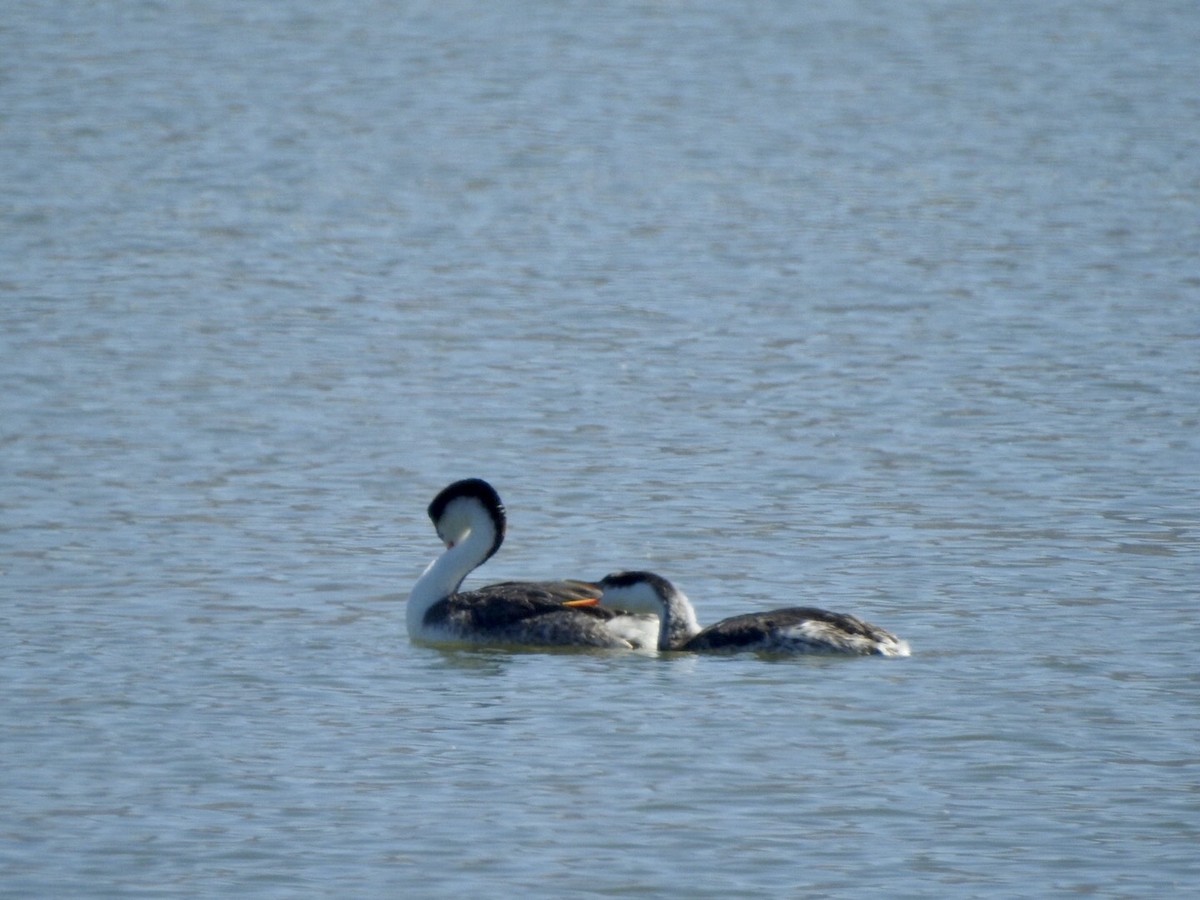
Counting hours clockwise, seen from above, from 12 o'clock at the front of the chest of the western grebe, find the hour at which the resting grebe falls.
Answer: The resting grebe is roughly at 7 o'clock from the western grebe.

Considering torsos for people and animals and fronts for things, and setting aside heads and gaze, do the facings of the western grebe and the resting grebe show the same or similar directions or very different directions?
same or similar directions

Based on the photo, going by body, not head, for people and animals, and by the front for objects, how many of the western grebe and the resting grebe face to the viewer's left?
2

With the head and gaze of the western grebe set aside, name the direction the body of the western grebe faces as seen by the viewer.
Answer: to the viewer's left

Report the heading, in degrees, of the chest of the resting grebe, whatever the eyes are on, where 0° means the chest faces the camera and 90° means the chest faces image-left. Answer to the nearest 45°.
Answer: approximately 90°

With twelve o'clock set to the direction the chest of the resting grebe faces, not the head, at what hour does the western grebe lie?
The western grebe is roughly at 1 o'clock from the resting grebe.
